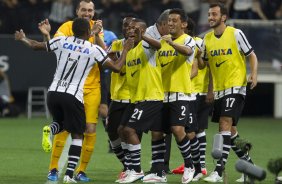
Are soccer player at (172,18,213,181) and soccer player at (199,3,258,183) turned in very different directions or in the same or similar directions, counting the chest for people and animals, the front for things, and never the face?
same or similar directions

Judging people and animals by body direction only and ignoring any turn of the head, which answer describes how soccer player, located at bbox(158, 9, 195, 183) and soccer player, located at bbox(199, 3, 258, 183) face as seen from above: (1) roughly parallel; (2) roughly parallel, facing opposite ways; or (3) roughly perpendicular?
roughly parallel

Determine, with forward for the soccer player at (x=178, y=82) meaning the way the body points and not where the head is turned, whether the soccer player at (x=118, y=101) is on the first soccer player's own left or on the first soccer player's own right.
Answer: on the first soccer player's own right

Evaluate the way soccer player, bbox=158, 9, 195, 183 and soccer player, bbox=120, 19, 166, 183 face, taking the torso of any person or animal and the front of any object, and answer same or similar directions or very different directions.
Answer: same or similar directions

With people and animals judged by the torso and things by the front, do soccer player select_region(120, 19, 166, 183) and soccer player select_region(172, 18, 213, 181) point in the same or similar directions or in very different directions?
same or similar directions

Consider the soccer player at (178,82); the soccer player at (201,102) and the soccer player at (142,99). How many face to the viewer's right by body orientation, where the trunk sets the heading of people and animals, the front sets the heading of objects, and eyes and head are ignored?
0

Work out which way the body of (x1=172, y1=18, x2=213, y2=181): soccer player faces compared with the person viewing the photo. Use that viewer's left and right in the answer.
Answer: facing the viewer and to the left of the viewer

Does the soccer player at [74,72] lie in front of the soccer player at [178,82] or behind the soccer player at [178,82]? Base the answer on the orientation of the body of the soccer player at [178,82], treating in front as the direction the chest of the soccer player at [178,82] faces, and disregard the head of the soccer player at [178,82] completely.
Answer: in front

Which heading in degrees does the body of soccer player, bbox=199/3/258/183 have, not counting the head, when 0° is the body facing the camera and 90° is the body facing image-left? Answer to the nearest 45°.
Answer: approximately 45°

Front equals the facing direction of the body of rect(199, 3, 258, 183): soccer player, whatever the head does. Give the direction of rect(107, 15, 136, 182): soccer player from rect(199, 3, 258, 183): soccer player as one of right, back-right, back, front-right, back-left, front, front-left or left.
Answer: front-right

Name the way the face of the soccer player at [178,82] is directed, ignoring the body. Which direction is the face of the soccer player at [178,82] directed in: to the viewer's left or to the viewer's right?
to the viewer's left

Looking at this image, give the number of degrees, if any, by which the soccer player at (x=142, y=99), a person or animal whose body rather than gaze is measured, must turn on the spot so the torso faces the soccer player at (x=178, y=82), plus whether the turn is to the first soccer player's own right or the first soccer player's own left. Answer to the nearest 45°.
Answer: approximately 135° to the first soccer player's own left
